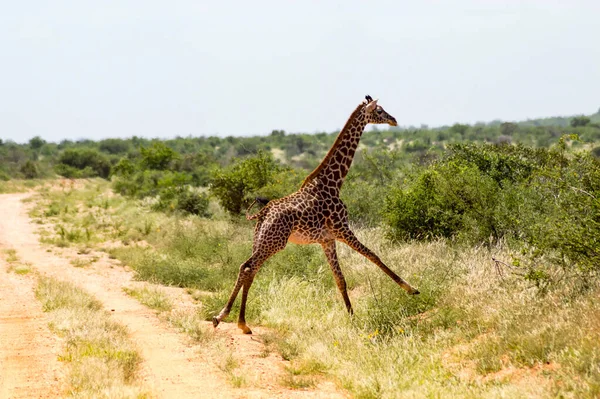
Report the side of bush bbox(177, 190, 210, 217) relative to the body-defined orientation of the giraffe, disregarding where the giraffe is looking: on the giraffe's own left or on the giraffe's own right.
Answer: on the giraffe's own left

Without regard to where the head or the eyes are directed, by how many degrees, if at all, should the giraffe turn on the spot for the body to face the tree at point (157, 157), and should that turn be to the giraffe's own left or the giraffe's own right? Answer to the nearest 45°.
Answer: approximately 90° to the giraffe's own left

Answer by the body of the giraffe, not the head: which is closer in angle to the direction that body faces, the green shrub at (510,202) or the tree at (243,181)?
the green shrub

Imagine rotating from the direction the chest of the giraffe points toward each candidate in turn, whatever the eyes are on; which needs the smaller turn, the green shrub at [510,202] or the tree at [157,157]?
the green shrub

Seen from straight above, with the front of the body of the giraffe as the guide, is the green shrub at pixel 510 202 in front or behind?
in front

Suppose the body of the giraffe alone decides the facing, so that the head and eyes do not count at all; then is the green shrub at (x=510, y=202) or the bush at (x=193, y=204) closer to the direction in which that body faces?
the green shrub

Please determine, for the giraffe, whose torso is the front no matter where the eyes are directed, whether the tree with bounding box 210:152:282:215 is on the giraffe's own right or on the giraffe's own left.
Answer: on the giraffe's own left

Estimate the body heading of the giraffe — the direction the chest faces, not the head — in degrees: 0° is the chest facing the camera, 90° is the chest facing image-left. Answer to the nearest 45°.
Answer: approximately 270°
